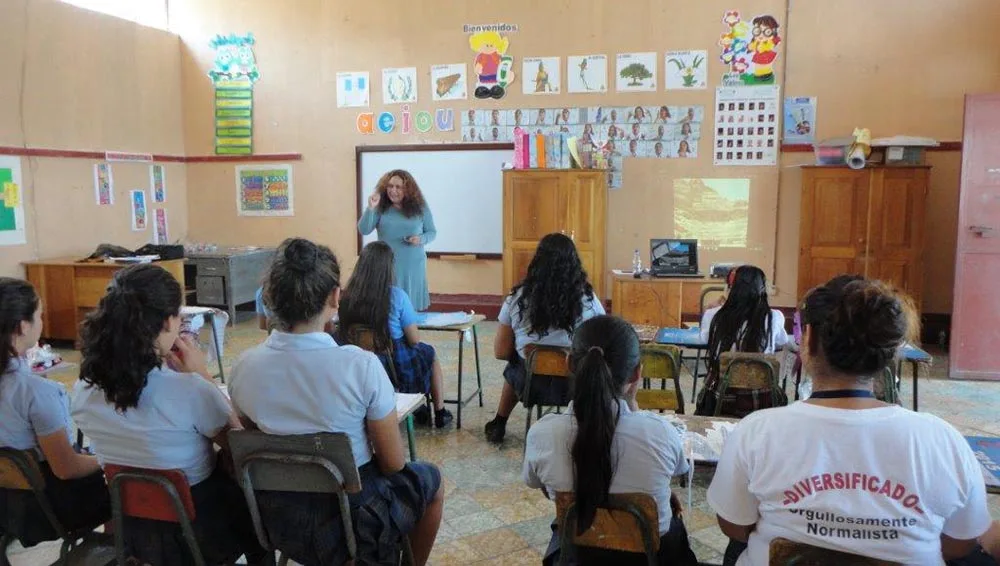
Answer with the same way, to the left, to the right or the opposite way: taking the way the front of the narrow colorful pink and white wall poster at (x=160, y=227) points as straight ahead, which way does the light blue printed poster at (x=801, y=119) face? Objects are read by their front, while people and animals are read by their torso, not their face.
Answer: to the right

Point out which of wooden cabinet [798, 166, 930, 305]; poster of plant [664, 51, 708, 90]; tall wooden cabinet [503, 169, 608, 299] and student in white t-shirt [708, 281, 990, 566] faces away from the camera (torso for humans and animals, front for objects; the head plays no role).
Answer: the student in white t-shirt

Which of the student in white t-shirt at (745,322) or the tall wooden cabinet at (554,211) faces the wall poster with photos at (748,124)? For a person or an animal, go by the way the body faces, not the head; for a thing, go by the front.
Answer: the student in white t-shirt

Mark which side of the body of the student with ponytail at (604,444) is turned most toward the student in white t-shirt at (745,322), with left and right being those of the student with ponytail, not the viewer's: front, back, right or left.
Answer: front

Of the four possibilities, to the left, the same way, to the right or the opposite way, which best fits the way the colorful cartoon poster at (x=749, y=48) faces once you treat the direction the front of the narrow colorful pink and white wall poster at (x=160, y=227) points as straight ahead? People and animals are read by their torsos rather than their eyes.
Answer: to the right

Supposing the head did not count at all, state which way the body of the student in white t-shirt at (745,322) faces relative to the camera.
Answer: away from the camera

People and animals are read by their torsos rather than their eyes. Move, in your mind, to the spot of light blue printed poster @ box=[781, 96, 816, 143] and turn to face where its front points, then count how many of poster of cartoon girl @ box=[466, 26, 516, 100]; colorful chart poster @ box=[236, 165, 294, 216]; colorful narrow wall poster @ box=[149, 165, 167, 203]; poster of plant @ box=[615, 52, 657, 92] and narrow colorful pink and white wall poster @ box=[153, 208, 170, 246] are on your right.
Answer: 5

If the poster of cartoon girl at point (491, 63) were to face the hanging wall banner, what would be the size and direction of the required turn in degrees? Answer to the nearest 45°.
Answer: approximately 90° to its right

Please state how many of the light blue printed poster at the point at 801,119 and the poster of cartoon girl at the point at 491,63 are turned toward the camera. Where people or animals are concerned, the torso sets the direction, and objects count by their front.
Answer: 2

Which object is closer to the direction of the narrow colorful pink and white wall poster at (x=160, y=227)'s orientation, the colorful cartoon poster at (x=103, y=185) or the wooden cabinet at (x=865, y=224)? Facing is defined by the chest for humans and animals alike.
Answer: the wooden cabinet

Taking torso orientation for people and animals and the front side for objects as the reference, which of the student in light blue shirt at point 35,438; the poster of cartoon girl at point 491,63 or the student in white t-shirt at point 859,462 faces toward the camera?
the poster of cartoon girl

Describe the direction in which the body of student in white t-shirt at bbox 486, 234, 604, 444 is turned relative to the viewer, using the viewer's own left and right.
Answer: facing away from the viewer

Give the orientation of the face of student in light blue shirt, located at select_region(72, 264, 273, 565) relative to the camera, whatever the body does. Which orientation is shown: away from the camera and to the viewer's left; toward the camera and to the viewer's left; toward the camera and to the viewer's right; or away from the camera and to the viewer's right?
away from the camera and to the viewer's right

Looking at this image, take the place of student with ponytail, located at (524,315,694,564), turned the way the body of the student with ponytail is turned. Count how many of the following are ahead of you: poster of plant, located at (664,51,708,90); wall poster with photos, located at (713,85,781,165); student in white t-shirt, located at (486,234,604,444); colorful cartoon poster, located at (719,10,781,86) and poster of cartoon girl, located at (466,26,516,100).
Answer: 5

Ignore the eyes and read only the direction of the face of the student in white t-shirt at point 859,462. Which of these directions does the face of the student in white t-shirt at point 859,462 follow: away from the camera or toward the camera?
away from the camera

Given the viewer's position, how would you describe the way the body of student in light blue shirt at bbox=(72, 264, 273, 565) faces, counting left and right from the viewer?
facing away from the viewer and to the right of the viewer

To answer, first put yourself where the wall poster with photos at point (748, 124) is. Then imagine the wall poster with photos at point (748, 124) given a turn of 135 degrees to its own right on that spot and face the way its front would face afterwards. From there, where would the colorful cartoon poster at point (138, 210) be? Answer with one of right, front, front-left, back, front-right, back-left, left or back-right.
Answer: front-left
